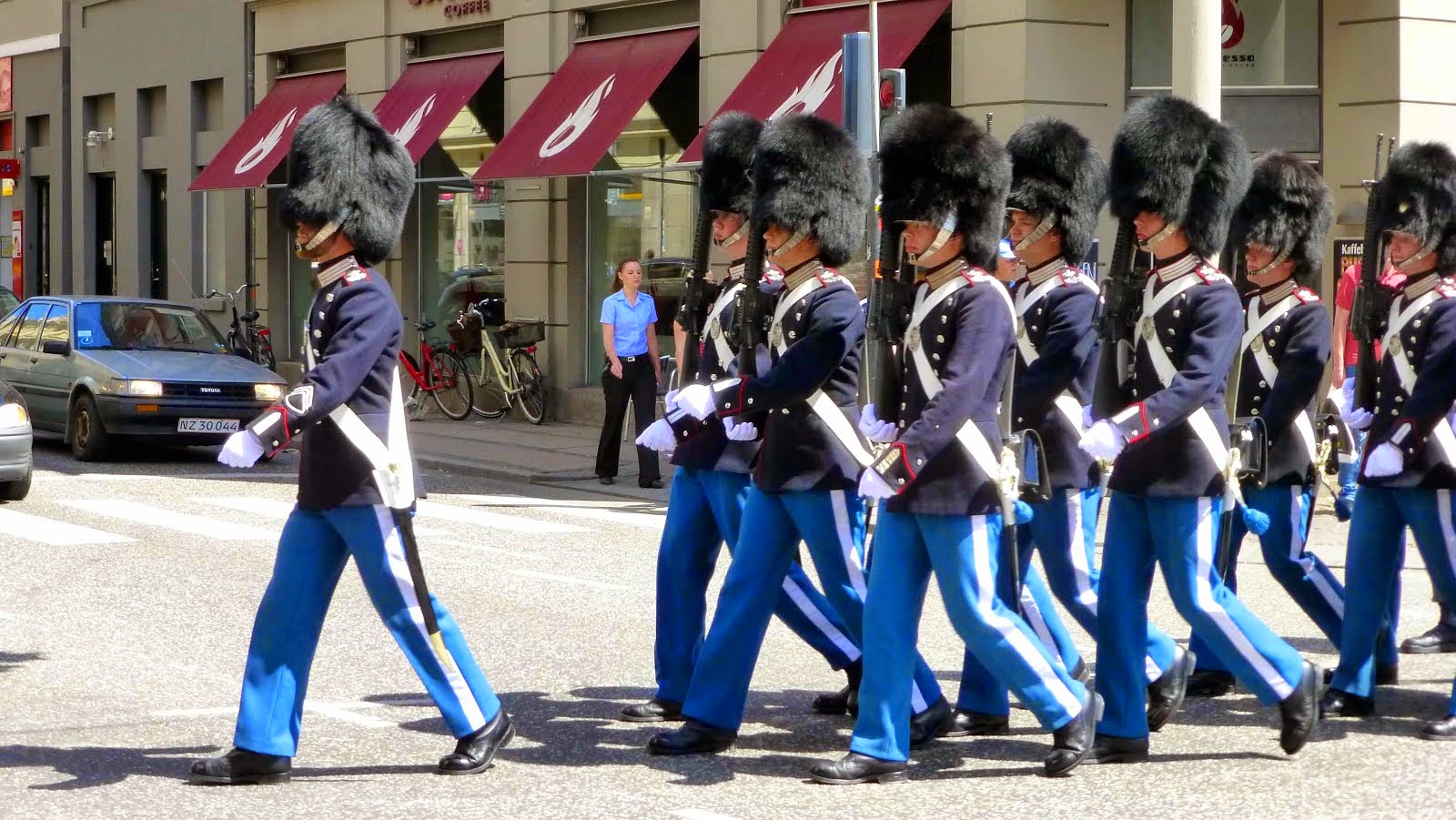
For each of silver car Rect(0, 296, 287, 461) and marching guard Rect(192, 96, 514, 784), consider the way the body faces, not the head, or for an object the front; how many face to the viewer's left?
1

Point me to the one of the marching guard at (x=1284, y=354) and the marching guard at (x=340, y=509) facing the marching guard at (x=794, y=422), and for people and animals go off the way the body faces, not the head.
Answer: the marching guard at (x=1284, y=354)

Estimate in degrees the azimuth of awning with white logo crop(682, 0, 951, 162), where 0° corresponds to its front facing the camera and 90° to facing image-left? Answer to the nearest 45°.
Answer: approximately 45°

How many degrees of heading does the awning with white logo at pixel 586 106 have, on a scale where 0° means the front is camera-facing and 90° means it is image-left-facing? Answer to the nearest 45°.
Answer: approximately 45°

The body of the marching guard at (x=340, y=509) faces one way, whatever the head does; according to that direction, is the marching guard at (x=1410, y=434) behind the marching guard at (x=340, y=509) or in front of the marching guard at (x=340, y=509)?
behind

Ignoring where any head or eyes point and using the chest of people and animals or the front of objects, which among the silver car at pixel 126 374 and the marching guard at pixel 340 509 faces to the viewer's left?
the marching guard

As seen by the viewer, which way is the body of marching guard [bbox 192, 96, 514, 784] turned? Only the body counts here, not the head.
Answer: to the viewer's left

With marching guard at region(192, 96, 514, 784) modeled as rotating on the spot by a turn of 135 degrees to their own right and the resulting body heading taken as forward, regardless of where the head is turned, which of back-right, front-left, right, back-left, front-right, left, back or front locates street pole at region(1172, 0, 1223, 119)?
front

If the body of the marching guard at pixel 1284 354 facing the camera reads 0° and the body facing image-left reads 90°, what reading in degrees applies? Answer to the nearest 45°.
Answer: approximately 45°
